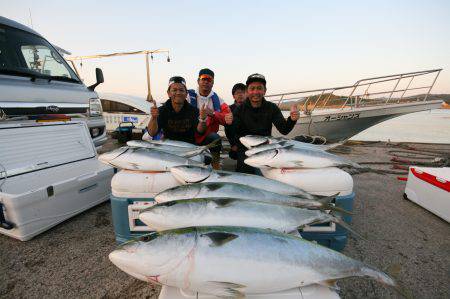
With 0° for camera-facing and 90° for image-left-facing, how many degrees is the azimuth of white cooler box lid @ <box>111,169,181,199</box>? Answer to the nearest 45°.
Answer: approximately 0°

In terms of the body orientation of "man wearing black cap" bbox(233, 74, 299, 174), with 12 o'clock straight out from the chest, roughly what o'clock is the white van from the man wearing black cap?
The white van is roughly at 3 o'clock from the man wearing black cap.

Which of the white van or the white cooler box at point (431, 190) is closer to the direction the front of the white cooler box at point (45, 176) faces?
the white cooler box

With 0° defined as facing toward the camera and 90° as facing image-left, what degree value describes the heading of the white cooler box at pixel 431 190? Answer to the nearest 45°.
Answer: approximately 45°

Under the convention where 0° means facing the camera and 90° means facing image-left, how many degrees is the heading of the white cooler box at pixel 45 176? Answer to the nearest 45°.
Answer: approximately 315°

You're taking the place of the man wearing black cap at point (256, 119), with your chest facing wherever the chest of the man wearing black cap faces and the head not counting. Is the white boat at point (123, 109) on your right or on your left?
on your right
